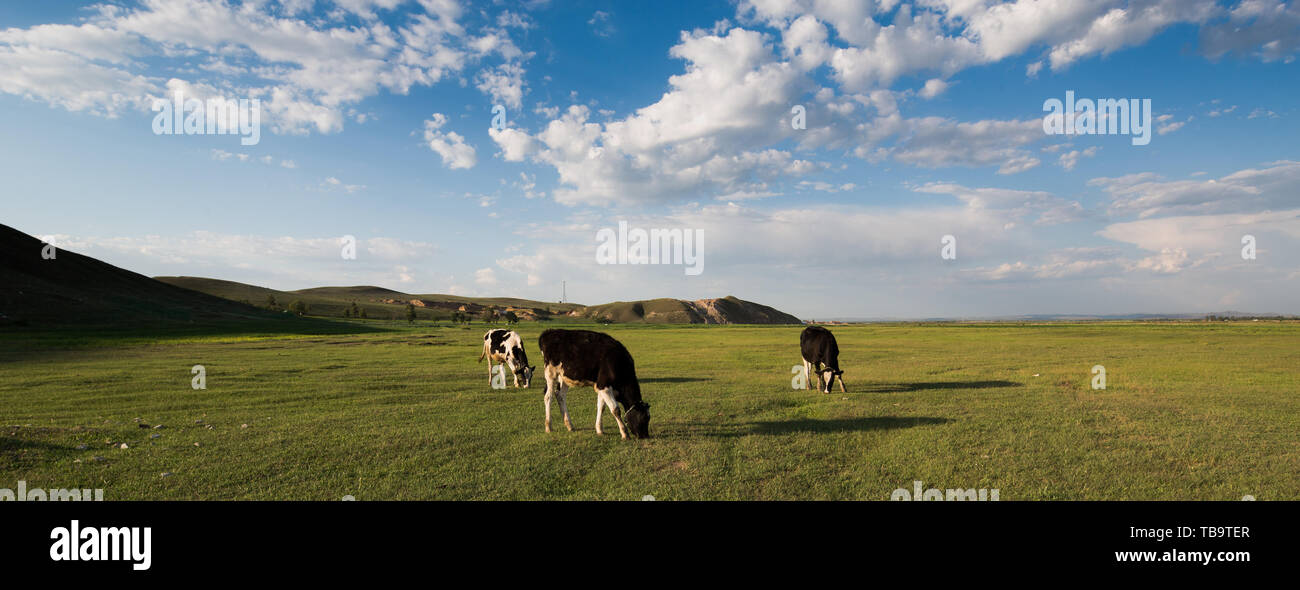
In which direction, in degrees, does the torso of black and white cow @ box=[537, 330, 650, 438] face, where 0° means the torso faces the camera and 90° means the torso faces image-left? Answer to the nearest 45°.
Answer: approximately 270°

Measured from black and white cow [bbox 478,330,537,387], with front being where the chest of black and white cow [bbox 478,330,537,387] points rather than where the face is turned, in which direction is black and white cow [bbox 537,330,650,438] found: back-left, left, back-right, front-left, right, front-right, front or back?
front-right

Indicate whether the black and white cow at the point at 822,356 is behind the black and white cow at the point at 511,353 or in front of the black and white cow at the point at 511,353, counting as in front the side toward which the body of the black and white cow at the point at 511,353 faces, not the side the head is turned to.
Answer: in front

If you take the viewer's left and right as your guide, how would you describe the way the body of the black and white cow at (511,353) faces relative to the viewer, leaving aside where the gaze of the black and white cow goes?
facing the viewer and to the right of the viewer

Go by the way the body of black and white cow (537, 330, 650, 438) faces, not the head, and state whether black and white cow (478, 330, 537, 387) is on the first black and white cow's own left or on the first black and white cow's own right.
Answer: on the first black and white cow's own left

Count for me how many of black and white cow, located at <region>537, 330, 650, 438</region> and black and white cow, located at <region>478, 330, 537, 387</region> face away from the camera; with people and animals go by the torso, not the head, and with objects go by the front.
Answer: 0
